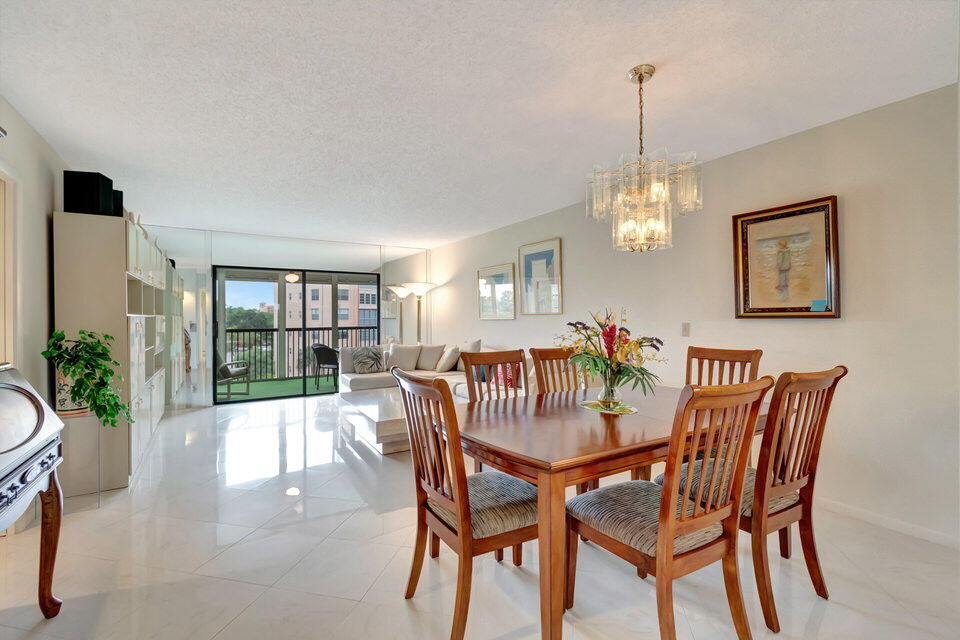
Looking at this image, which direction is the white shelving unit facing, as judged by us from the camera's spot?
facing to the right of the viewer

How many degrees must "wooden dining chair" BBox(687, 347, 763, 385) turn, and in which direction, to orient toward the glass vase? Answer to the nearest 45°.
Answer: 0° — it already faces it

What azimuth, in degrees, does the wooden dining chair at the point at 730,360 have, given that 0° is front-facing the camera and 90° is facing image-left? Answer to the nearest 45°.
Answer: approximately 45°

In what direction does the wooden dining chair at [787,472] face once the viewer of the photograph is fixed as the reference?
facing away from the viewer and to the left of the viewer

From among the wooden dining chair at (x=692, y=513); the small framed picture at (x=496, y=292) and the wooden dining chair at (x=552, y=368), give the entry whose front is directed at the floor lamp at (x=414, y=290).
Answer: the wooden dining chair at (x=692, y=513)

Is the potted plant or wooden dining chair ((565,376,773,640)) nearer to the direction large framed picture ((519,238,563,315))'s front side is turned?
the potted plant

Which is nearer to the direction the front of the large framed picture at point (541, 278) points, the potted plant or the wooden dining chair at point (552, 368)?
the potted plant

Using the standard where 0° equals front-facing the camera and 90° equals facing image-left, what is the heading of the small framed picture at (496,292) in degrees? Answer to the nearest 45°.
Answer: approximately 45°

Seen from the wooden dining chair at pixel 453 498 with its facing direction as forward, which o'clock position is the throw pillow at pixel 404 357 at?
The throw pillow is roughly at 10 o'clock from the wooden dining chair.

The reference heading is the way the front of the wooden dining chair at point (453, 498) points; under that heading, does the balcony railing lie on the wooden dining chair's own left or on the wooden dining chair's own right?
on the wooden dining chair's own left

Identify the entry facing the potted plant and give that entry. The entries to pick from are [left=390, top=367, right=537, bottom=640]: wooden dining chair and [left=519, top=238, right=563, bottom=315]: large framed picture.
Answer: the large framed picture

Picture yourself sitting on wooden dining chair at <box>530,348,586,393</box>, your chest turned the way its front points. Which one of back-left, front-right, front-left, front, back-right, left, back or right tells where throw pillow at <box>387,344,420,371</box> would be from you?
back

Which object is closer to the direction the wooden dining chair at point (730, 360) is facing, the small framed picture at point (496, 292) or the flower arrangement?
the flower arrangement

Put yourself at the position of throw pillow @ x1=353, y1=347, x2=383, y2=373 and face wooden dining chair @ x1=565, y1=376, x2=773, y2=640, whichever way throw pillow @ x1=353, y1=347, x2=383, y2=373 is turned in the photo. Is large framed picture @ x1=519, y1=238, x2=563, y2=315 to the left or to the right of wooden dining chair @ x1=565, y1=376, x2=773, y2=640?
left
